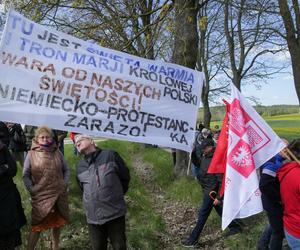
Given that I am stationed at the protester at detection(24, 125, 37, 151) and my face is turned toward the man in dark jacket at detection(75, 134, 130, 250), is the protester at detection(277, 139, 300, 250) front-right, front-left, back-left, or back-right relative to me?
front-left

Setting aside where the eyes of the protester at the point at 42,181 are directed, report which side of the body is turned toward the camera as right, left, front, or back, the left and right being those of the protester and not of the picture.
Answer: front

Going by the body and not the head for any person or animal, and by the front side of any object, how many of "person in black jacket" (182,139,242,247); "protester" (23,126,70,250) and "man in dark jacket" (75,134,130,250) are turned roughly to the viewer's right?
0

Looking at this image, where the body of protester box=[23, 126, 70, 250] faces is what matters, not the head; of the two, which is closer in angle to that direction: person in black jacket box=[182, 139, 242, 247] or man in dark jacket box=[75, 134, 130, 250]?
the man in dark jacket

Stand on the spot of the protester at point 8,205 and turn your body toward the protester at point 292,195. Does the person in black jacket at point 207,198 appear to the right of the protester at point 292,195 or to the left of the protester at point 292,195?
left

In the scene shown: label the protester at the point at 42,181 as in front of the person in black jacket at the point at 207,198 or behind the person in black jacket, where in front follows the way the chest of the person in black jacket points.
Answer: in front

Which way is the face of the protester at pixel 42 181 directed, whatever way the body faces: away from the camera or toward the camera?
toward the camera

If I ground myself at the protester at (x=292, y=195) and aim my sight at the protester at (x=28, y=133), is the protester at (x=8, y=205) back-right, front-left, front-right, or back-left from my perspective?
front-left

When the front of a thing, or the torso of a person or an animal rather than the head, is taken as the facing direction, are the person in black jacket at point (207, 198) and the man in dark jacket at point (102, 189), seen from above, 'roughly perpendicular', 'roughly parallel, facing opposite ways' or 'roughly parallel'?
roughly perpendicular
